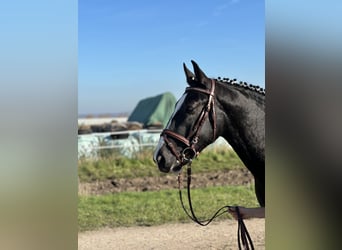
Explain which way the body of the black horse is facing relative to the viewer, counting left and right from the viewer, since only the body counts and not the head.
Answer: facing to the left of the viewer

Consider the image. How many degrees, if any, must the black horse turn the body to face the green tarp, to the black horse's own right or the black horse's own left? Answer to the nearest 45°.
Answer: approximately 90° to the black horse's own right
